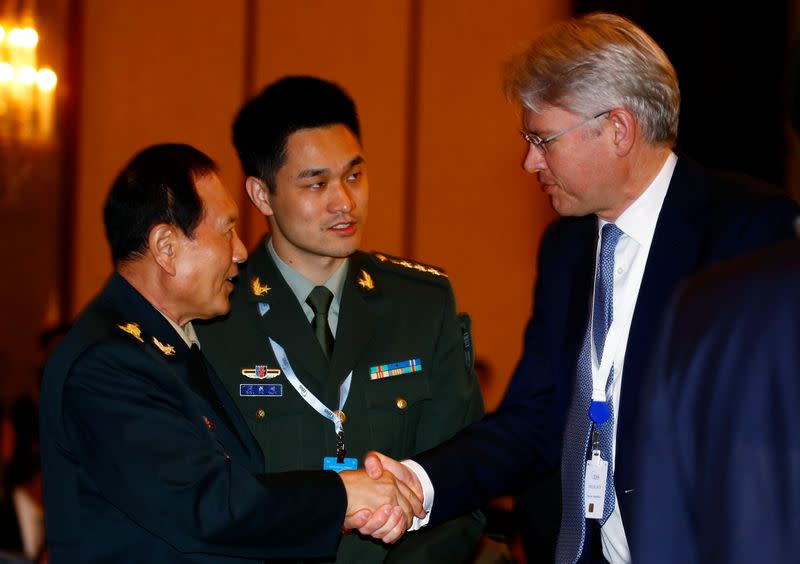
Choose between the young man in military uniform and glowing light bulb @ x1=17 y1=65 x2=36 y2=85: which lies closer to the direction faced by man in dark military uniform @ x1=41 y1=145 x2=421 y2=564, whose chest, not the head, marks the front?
the young man in military uniform

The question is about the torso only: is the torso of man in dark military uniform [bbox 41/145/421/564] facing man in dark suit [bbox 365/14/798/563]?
yes

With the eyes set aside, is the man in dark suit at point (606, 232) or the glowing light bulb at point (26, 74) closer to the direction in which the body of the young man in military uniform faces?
the man in dark suit

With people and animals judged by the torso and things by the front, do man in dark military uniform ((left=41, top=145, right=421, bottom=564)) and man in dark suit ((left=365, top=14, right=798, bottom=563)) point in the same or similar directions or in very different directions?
very different directions

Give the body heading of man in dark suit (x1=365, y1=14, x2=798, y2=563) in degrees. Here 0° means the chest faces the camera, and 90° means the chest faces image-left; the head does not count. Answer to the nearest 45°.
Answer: approximately 45°

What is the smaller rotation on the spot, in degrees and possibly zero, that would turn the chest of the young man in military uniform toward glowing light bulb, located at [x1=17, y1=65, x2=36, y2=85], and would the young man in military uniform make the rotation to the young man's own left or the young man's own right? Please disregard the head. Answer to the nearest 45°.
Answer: approximately 135° to the young man's own right

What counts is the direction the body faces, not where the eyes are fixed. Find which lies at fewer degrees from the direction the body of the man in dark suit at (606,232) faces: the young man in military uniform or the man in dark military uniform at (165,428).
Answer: the man in dark military uniform

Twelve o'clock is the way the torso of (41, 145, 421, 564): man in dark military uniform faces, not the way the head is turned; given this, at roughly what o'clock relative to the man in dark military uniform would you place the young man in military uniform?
The young man in military uniform is roughly at 10 o'clock from the man in dark military uniform.

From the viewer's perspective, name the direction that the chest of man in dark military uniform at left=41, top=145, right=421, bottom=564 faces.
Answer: to the viewer's right

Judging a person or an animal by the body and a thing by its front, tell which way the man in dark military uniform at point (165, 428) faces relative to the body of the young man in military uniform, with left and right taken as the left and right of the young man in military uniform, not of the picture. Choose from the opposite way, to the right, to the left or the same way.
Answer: to the left

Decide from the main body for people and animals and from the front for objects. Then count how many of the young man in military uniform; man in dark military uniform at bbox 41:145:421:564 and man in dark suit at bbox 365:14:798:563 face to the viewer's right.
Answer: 1

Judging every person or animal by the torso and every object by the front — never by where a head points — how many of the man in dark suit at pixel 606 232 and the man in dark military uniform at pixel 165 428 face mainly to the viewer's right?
1

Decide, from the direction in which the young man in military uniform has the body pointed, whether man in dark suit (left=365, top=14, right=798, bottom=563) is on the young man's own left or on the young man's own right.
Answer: on the young man's own left

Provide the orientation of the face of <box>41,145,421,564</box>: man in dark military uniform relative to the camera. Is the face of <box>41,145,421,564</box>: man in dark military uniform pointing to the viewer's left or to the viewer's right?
to the viewer's right

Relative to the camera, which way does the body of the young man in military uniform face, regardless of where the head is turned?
toward the camera

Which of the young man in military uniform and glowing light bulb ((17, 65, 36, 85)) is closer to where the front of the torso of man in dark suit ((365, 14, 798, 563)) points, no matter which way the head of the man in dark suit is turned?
the young man in military uniform

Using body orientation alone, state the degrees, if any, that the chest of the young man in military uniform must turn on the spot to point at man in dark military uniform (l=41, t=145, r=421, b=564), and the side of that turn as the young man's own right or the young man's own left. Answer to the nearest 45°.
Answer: approximately 45° to the young man's own right

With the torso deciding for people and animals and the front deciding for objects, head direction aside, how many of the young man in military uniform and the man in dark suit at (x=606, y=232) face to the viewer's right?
0

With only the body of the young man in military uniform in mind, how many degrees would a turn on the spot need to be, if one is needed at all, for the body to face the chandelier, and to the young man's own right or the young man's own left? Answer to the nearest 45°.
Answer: approximately 135° to the young man's own right

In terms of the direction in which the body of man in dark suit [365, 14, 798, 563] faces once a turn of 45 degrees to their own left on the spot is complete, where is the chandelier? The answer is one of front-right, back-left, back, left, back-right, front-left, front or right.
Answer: back-right
